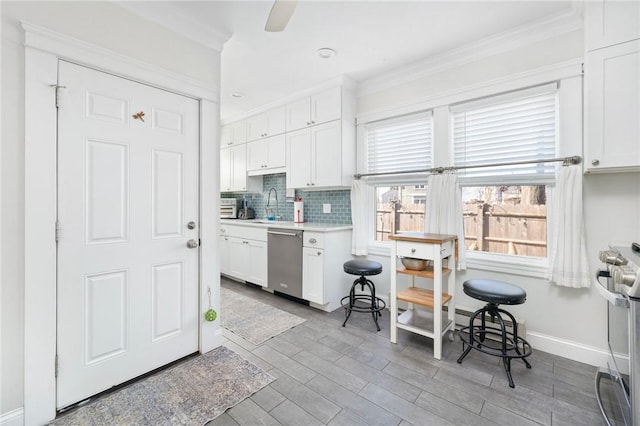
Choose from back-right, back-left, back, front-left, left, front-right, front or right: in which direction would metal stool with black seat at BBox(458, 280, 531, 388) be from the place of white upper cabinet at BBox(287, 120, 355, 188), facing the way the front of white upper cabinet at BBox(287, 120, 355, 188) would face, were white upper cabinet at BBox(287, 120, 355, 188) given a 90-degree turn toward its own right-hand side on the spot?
back

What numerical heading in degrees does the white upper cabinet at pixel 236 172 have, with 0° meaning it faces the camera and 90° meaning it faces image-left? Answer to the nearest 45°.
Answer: approximately 45°

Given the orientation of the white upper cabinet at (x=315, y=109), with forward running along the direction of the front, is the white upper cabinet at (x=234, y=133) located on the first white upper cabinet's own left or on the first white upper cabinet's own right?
on the first white upper cabinet's own right

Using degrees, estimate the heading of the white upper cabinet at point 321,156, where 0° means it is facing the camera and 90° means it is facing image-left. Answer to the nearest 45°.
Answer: approximately 45°

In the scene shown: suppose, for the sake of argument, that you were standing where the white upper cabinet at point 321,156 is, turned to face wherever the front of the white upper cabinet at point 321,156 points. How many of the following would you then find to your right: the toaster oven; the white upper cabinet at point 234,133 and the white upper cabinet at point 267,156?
3

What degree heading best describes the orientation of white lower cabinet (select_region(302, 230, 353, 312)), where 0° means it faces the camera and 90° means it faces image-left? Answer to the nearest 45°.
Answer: approximately 45°

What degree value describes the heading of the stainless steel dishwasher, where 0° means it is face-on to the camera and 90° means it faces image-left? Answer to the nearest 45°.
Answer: approximately 45°

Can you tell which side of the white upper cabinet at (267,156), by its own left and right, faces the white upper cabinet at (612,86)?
left
